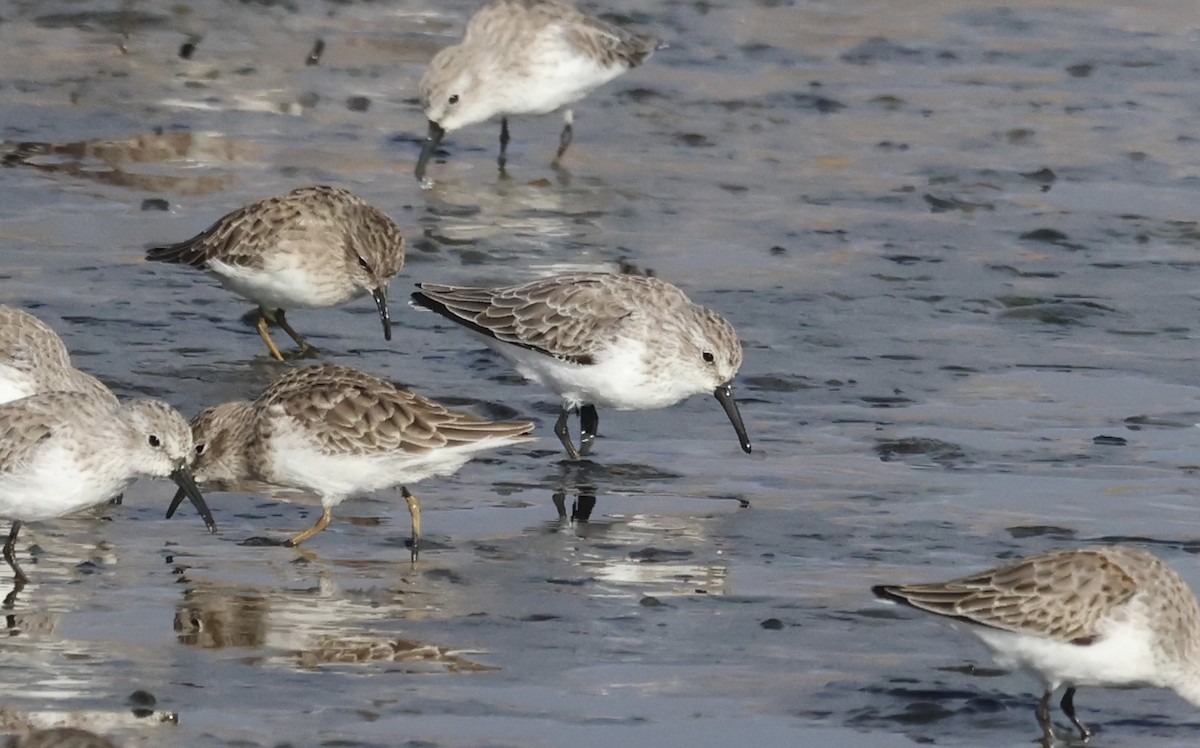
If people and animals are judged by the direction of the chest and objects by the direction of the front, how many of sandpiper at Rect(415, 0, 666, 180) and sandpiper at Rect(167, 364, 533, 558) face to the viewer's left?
2

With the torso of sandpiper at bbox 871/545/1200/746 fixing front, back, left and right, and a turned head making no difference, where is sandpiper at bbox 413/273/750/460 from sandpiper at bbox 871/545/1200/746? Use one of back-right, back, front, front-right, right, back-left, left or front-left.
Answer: back-left

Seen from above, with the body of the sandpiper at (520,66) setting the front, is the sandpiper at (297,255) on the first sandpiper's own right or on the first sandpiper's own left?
on the first sandpiper's own left

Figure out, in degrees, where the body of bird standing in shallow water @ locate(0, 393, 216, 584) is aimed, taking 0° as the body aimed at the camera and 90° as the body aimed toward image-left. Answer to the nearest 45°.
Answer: approximately 270°

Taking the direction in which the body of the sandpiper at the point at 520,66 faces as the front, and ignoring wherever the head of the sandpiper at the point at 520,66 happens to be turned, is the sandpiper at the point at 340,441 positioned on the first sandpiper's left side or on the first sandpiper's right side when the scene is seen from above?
on the first sandpiper's left side

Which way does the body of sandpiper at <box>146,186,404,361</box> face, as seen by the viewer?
to the viewer's right

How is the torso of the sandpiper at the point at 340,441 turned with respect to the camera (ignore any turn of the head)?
to the viewer's left

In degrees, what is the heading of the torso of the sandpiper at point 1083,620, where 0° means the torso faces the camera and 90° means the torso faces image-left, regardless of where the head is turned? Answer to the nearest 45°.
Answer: approximately 270°

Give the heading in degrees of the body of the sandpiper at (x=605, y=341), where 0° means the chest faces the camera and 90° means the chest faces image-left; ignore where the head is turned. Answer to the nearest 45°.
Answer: approximately 270°

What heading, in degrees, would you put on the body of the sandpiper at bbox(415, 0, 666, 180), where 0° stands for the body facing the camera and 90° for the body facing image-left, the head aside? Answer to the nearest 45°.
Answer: approximately 90°
